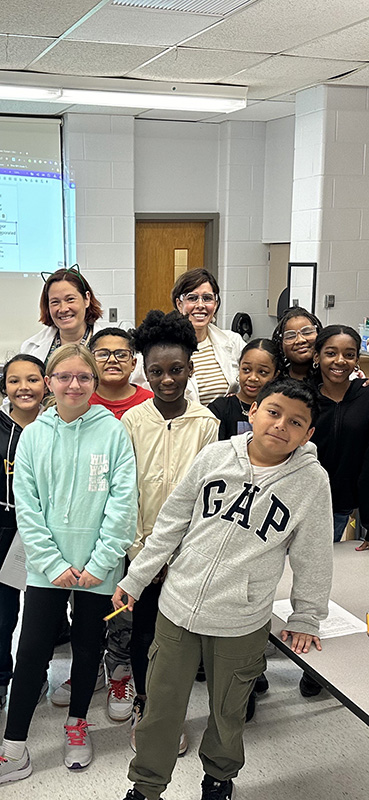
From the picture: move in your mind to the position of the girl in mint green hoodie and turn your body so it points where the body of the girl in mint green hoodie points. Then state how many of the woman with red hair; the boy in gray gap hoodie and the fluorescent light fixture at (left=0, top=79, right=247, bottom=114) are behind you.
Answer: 2
